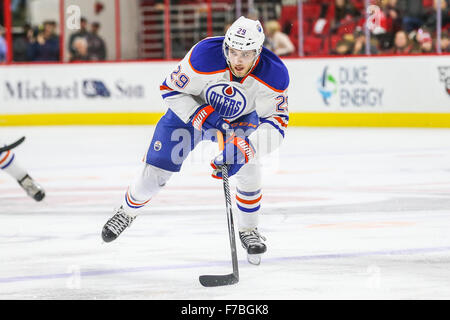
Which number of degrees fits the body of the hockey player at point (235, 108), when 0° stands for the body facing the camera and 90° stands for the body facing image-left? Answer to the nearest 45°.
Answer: approximately 0°

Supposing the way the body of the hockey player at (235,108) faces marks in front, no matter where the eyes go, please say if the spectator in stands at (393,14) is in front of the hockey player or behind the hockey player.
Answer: behind

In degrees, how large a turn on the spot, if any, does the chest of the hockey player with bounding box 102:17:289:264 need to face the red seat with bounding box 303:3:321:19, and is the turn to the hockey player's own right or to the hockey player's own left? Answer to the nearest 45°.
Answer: approximately 180°

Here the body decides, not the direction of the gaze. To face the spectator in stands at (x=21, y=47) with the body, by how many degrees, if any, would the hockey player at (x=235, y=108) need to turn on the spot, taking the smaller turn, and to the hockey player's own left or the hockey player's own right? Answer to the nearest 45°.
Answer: approximately 180°

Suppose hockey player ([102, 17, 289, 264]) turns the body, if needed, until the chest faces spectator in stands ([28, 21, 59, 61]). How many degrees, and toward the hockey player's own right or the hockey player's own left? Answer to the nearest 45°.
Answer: approximately 180°

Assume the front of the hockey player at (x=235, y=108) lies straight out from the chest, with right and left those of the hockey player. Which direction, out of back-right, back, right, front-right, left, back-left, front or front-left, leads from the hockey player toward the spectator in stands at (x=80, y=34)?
back

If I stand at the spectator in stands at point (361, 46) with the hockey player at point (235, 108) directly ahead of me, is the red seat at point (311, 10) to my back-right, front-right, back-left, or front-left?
back-right

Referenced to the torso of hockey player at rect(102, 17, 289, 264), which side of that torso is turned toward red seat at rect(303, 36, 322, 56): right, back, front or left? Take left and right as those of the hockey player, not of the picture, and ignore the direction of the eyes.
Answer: back

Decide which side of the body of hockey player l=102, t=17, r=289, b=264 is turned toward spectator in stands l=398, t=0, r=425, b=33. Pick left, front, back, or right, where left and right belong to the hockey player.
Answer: back

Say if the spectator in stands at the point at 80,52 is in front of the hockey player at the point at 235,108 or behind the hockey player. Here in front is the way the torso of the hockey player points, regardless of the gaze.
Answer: behind

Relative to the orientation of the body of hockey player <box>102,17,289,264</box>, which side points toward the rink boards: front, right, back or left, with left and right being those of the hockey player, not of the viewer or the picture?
back
